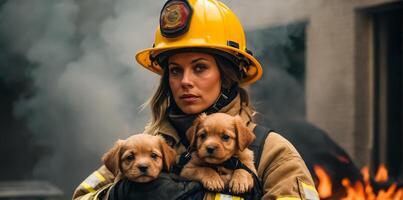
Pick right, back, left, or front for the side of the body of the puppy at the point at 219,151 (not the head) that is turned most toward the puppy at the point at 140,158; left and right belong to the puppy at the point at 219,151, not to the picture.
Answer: right

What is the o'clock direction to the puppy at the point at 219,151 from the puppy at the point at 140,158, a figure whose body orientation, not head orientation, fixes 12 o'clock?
the puppy at the point at 219,151 is roughly at 9 o'clock from the puppy at the point at 140,158.

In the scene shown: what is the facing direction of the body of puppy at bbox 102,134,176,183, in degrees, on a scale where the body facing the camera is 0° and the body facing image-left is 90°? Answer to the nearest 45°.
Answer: approximately 0°

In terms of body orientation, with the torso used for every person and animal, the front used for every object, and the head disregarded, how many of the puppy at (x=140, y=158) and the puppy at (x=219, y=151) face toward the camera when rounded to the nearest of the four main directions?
2
